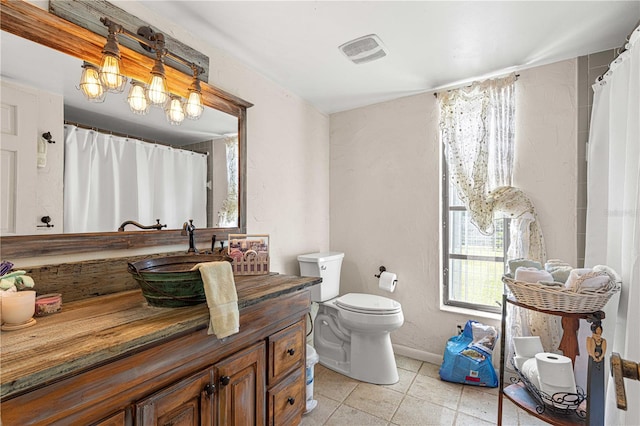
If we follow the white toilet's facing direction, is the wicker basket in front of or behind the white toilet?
in front

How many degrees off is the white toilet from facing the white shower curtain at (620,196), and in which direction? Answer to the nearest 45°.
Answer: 0° — it already faces it

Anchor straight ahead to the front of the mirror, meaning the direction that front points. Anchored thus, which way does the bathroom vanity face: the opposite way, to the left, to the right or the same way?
the same way

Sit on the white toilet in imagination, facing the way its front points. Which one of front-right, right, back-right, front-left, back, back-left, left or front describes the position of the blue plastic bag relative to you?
front-left

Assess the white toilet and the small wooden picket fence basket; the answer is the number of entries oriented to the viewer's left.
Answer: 0

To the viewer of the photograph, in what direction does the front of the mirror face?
facing the viewer and to the right of the viewer

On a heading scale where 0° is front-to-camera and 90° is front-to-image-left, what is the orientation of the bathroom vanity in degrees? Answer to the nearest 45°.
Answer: approximately 315°

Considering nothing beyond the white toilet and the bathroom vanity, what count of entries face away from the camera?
0

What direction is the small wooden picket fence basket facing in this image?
toward the camera

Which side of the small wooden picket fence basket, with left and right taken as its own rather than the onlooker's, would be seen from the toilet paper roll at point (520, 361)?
left
